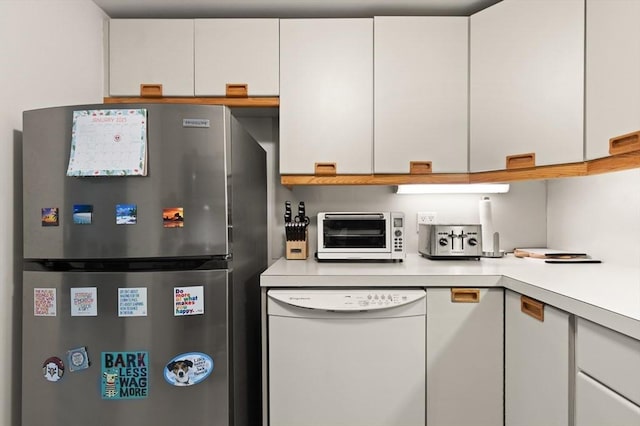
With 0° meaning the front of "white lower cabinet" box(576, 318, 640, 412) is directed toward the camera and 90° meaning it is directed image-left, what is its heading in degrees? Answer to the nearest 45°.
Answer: approximately 45°

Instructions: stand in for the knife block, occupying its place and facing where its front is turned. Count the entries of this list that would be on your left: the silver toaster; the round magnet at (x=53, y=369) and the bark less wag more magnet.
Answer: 1

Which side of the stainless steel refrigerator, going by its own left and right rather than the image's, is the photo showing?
front

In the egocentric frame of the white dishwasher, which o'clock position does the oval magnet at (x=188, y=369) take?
The oval magnet is roughly at 2 o'clock from the white dishwasher.

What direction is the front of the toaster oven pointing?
toward the camera

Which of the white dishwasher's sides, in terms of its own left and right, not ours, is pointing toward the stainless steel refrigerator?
right

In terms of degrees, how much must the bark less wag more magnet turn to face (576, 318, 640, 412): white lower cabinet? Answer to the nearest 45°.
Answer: approximately 45° to its left

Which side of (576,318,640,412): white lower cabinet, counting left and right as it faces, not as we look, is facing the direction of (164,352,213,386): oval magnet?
front

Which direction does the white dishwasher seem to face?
toward the camera

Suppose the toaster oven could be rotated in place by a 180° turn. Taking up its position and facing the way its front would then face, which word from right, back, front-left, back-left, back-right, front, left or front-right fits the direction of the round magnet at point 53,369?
back-left
